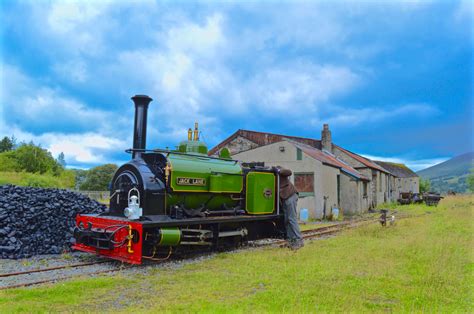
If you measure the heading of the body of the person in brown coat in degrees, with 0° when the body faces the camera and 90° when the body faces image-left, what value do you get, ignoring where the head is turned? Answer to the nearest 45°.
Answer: approximately 90°

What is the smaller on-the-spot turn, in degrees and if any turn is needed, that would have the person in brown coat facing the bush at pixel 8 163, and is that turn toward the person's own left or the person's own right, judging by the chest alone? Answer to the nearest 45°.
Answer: approximately 45° to the person's own right

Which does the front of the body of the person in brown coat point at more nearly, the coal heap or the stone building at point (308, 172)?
the coal heap

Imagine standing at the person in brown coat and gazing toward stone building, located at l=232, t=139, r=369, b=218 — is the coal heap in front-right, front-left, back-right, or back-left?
back-left

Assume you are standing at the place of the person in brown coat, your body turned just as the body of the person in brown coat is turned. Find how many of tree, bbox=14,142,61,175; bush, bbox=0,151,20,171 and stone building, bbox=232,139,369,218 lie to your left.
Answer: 0

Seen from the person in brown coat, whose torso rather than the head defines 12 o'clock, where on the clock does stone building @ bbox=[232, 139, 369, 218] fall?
The stone building is roughly at 3 o'clock from the person in brown coat.

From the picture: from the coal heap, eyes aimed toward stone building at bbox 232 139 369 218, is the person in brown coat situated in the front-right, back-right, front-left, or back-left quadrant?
front-right

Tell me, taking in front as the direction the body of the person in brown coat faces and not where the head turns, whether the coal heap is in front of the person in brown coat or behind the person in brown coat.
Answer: in front

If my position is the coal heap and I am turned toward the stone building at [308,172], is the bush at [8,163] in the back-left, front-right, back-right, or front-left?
front-left

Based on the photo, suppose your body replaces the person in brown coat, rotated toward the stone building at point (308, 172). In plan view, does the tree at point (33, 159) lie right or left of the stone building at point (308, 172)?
left

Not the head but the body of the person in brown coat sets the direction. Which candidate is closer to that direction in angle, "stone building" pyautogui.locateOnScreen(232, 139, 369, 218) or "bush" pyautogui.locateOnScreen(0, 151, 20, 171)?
the bush

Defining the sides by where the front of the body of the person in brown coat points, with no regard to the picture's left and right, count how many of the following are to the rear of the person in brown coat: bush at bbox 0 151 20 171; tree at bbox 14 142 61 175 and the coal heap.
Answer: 0

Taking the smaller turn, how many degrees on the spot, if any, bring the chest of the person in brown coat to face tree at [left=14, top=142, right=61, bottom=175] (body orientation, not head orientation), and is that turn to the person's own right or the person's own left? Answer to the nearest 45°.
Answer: approximately 45° to the person's own right
